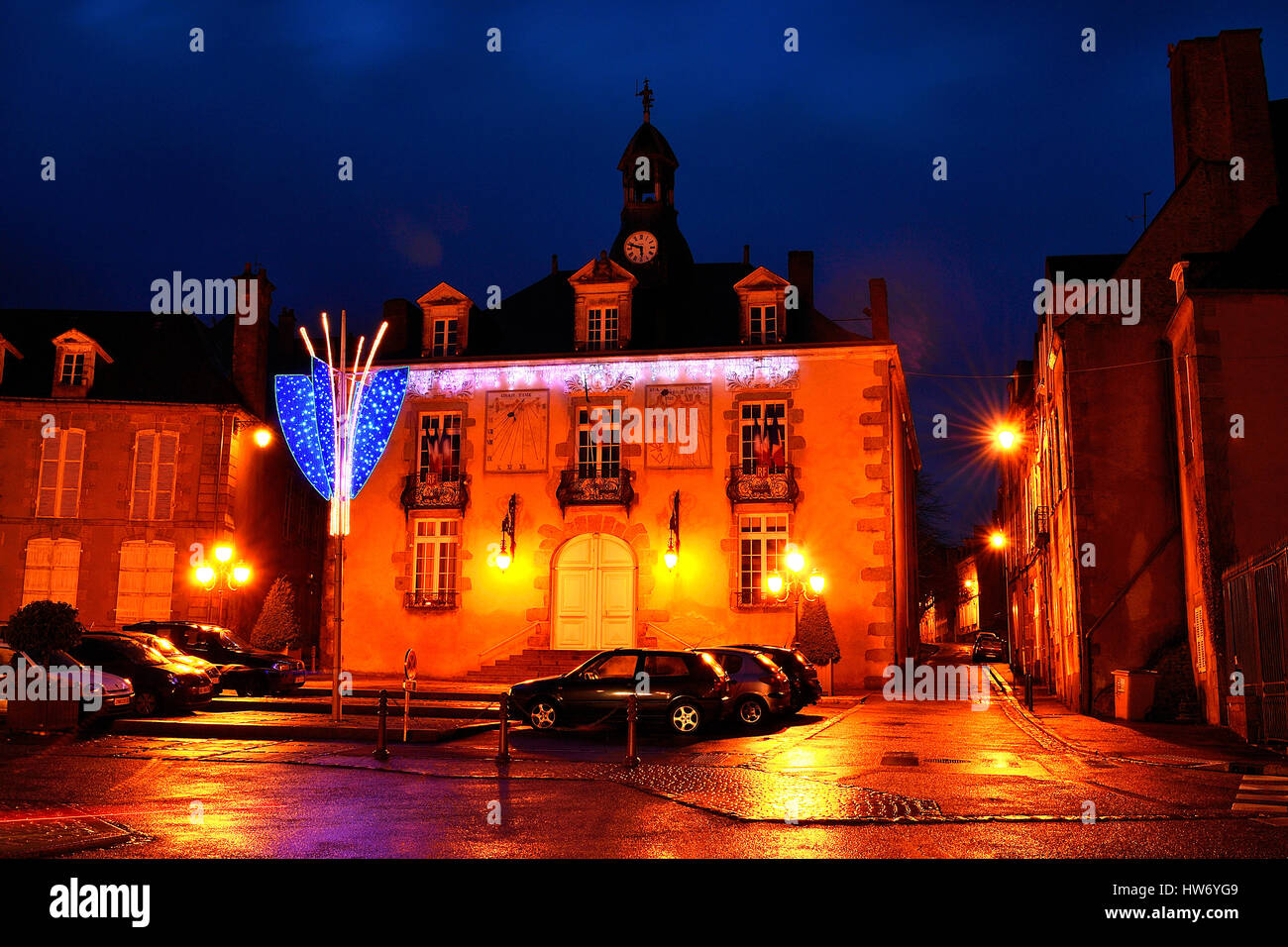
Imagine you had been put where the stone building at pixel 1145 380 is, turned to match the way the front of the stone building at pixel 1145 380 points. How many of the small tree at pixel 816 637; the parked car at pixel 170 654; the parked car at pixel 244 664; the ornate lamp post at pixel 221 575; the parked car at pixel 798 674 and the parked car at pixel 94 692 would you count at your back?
0

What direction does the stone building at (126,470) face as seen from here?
toward the camera

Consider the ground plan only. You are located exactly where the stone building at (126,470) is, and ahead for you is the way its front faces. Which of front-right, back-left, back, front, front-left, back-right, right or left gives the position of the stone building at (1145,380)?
front-left

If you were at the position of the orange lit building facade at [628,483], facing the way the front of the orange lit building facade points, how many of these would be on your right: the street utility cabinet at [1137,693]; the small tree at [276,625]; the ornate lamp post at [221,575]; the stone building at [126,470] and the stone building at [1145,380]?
3

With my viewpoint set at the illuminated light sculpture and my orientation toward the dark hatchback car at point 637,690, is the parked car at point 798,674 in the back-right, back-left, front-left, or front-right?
front-left

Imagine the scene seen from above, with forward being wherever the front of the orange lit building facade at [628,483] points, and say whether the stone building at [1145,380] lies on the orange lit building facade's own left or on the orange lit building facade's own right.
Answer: on the orange lit building facade's own left

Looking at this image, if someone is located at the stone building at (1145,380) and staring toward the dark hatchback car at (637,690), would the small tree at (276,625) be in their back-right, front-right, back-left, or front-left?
front-right

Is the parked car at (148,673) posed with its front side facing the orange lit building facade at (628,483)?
no

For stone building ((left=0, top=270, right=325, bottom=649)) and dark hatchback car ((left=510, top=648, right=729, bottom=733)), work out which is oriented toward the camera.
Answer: the stone building

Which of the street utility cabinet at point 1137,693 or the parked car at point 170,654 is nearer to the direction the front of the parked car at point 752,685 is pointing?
the parked car

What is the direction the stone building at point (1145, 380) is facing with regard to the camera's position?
facing to the left of the viewer

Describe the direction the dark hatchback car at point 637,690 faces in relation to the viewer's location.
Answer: facing to the left of the viewer

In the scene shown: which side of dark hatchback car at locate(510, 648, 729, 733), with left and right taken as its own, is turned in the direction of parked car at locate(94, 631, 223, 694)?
front

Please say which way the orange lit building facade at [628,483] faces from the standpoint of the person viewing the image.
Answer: facing the viewer

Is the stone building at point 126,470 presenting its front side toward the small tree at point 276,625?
no

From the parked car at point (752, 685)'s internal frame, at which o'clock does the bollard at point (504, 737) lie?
The bollard is roughly at 10 o'clock from the parked car.
